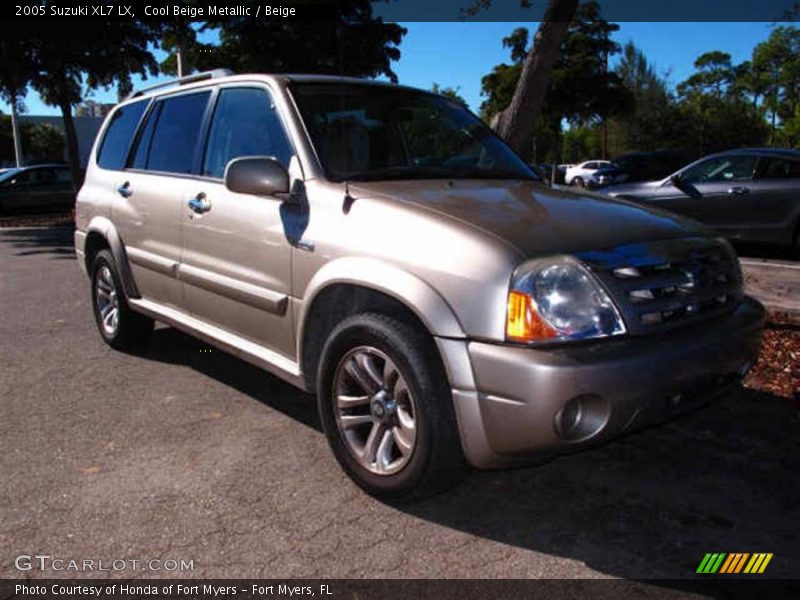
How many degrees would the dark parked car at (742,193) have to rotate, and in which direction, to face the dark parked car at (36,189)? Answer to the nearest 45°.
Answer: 0° — it already faces it

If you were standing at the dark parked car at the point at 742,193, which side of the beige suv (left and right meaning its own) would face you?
left

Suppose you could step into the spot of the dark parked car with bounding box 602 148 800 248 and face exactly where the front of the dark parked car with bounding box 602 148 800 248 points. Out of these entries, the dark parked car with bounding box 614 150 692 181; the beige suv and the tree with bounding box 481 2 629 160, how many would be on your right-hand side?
2

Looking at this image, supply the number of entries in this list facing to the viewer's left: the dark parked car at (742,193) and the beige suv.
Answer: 1

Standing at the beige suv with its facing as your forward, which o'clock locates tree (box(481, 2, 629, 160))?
The tree is roughly at 8 o'clock from the beige suv.

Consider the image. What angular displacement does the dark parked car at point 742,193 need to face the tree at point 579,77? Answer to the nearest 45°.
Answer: approximately 90° to its right

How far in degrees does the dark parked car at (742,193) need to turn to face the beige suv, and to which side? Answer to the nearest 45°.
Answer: approximately 90° to its left

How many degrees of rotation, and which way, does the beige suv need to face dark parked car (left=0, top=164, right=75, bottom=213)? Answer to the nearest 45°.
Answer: approximately 180°

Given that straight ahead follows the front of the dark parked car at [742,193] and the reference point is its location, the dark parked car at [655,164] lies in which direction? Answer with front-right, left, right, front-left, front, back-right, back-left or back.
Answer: right

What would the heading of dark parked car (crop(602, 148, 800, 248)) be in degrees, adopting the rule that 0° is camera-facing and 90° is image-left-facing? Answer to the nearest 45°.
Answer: approximately 90°

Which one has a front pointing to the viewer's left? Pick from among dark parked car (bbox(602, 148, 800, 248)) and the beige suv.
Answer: the dark parked car

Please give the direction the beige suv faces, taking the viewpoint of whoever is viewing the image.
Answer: facing the viewer and to the right of the viewer
